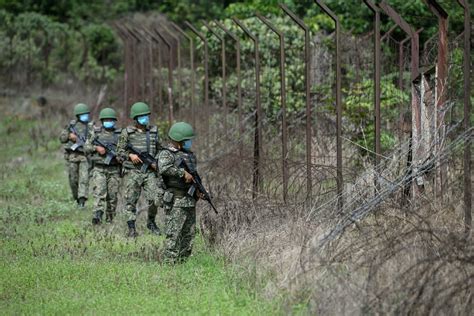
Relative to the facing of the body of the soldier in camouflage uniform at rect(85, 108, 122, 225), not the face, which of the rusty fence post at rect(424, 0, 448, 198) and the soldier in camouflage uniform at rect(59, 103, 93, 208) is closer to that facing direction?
the rusty fence post

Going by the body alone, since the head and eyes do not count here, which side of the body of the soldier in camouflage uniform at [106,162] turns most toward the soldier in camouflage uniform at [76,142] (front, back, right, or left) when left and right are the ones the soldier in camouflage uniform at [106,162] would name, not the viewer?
back

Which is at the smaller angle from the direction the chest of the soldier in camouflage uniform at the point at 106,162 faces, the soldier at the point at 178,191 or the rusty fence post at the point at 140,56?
the soldier

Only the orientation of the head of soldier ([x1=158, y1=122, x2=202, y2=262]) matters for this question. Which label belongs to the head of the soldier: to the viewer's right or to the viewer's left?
to the viewer's right

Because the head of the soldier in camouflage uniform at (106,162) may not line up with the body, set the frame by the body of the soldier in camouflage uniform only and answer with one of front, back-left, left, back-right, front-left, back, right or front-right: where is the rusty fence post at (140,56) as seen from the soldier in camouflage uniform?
back

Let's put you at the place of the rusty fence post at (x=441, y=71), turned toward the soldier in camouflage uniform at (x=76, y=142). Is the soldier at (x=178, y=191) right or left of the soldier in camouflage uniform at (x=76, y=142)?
left

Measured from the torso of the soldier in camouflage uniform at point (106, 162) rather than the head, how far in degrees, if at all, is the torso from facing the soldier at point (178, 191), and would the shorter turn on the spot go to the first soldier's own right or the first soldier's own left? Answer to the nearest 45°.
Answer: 0° — they already face them
